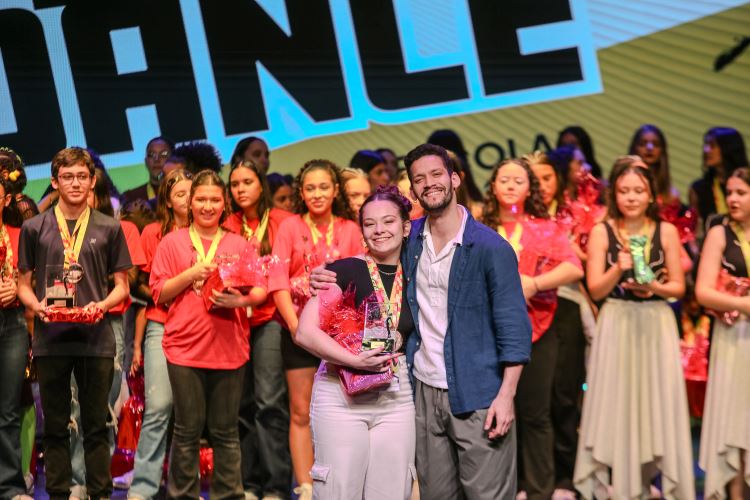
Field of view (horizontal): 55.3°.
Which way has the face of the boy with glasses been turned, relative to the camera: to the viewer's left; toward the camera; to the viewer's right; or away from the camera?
toward the camera

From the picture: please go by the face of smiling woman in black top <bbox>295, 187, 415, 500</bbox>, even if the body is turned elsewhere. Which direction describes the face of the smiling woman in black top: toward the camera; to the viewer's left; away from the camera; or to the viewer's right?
toward the camera

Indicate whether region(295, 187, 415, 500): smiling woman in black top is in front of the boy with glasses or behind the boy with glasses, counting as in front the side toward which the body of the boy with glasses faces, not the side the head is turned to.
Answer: in front

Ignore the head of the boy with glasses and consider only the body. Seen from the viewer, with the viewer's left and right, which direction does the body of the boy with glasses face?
facing the viewer
